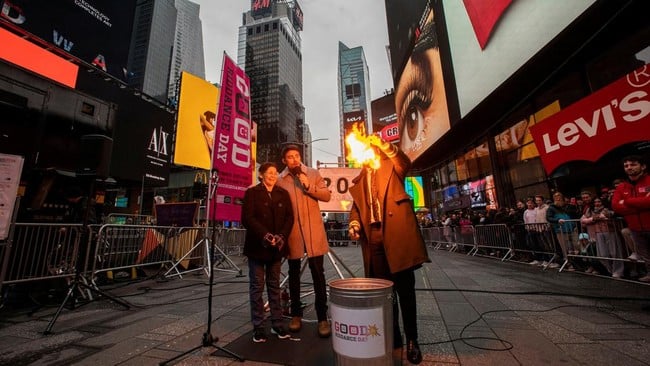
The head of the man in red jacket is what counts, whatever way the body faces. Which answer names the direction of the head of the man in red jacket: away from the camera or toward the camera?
toward the camera

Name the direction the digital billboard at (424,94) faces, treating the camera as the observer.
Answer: facing the viewer and to the left of the viewer

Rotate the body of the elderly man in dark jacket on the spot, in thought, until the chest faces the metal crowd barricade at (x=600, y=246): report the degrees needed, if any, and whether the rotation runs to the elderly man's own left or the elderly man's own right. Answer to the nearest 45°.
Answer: approximately 45° to the elderly man's own left

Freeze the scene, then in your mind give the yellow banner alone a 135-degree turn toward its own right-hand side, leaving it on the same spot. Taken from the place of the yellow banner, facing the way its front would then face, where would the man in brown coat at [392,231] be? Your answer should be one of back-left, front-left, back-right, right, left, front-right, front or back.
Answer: left

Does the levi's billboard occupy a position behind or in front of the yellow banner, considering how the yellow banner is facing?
in front

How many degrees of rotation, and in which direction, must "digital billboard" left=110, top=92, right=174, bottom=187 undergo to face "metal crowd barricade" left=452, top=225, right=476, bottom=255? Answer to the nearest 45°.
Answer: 0° — it already faces it

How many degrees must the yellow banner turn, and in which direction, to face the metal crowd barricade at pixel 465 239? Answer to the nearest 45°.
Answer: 0° — it already faces it

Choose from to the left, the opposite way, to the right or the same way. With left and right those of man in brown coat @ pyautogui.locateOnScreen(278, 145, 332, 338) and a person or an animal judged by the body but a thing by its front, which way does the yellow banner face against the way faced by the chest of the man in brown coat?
to the left

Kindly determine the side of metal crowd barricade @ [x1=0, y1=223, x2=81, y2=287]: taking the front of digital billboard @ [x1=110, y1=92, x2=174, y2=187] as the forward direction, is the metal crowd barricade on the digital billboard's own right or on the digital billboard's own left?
on the digital billboard's own right

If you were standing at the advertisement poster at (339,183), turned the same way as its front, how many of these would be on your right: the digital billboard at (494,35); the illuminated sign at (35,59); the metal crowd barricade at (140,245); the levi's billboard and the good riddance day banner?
3

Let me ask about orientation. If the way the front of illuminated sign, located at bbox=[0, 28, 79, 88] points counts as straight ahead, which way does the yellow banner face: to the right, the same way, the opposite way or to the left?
the same way

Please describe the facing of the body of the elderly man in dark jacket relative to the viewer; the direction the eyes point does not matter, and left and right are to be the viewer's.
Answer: facing the viewer and to the right of the viewer

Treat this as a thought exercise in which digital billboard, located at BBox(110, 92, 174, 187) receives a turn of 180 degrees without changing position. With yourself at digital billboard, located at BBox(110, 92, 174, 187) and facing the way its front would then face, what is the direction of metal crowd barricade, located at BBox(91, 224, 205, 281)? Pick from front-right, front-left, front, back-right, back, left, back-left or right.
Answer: back-left

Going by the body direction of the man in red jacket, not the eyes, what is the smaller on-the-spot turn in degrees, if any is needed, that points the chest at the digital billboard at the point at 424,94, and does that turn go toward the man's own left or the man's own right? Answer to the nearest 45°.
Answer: approximately 90° to the man's own right

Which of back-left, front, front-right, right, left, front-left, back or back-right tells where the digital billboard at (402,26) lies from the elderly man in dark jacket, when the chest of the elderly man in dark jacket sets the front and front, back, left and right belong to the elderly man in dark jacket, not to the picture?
left

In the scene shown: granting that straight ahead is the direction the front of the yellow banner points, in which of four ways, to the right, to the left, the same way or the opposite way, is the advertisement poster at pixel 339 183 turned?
to the right

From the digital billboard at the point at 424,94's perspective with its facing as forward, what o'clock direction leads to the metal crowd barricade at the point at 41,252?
The metal crowd barricade is roughly at 11 o'clock from the digital billboard.
